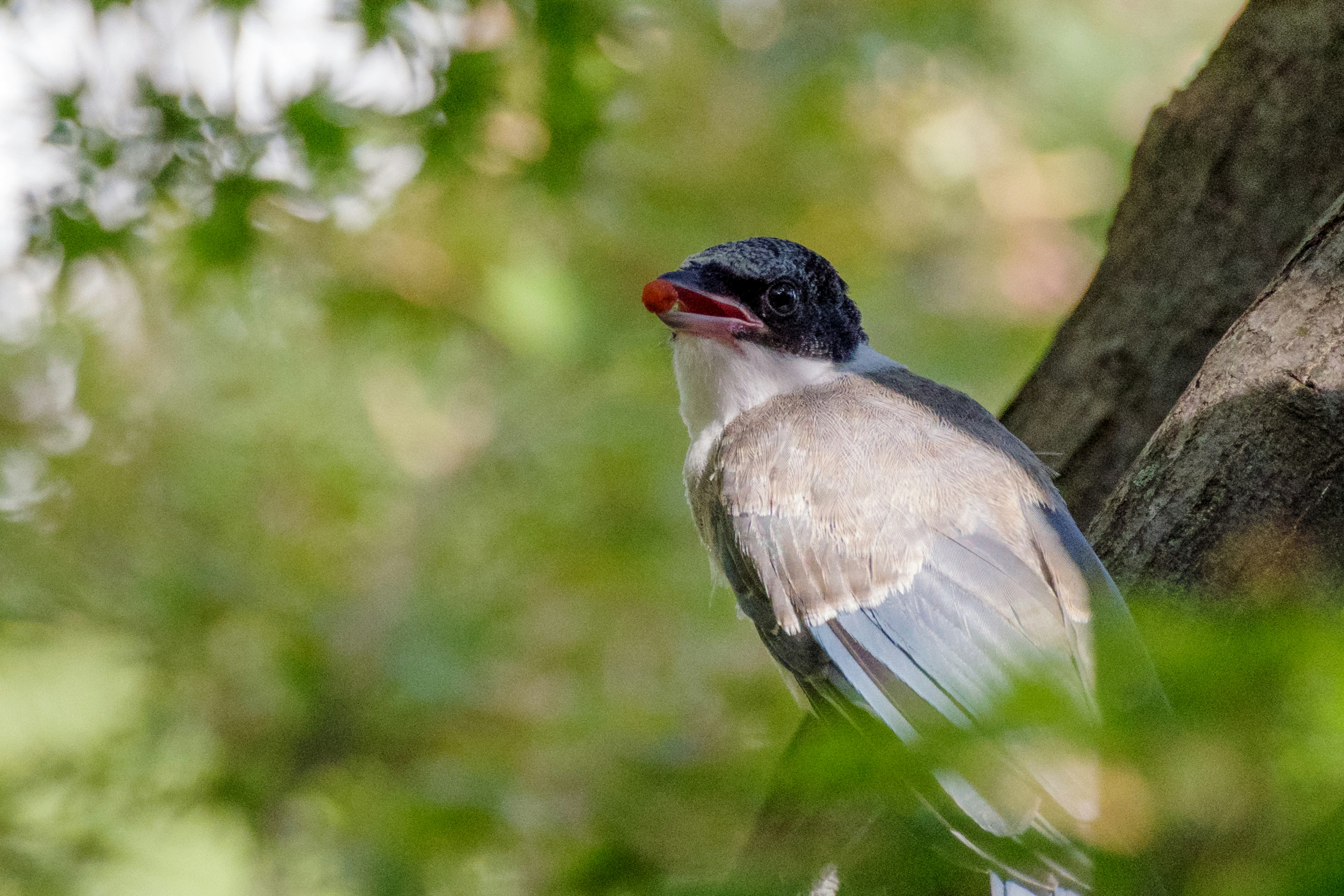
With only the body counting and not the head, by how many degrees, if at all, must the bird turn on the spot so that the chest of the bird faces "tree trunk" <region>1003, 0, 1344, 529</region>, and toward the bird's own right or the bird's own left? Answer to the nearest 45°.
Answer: approximately 135° to the bird's own right
